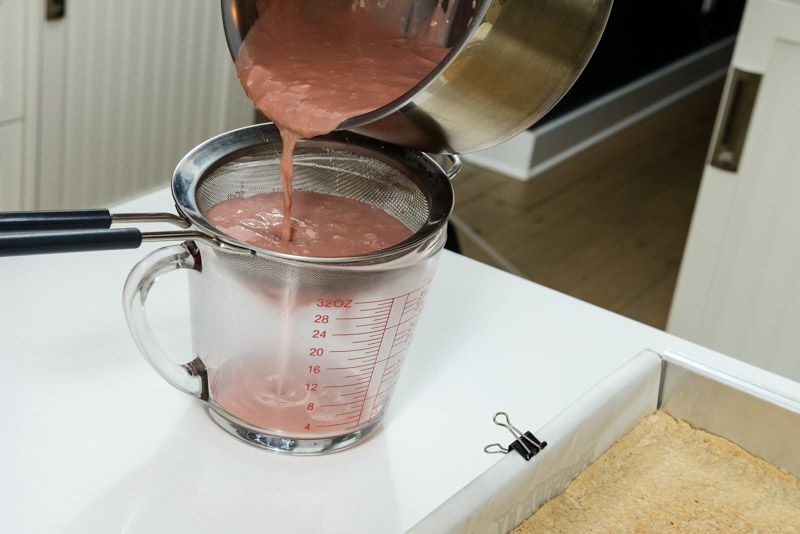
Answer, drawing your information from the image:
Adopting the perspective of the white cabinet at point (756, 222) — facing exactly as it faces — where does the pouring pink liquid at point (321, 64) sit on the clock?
The pouring pink liquid is roughly at 11 o'clock from the white cabinet.

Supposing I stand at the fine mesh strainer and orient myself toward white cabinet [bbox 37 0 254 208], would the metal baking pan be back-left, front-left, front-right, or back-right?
back-right

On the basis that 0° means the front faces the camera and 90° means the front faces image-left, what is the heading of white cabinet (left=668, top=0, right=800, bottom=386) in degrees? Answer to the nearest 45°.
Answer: approximately 45°

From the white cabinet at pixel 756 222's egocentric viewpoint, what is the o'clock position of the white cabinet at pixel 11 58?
the white cabinet at pixel 11 58 is roughly at 1 o'clock from the white cabinet at pixel 756 222.

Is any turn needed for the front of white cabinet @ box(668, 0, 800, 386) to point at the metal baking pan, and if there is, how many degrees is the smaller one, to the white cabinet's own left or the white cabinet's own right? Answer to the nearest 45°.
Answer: approximately 45° to the white cabinet's own left

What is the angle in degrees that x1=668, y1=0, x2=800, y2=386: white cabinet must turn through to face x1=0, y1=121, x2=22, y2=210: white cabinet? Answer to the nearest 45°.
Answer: approximately 45° to its right

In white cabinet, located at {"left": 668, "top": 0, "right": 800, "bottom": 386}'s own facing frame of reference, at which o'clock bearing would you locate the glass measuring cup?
The glass measuring cup is roughly at 11 o'clock from the white cabinet.
